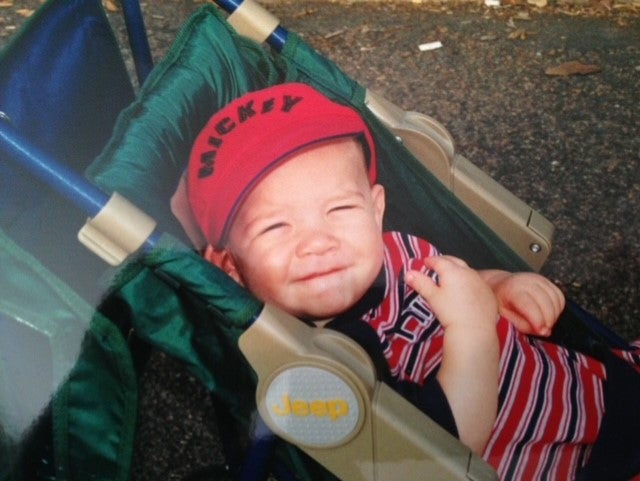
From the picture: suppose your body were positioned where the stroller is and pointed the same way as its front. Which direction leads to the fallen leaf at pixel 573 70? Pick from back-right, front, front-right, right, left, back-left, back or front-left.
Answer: left

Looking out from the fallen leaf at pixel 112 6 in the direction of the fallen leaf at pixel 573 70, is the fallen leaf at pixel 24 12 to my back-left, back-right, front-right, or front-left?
back-right

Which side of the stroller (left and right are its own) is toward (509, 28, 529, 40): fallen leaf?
left

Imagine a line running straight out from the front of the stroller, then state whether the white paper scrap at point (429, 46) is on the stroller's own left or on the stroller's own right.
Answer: on the stroller's own left

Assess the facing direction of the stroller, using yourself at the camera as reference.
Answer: facing the viewer and to the right of the viewer

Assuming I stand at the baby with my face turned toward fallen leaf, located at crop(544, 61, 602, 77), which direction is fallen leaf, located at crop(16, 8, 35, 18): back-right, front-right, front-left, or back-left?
front-left

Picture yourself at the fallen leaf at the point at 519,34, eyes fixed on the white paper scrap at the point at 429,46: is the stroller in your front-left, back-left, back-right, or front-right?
front-left

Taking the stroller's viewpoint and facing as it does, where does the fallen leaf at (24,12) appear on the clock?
The fallen leaf is roughly at 7 o'clock from the stroller.

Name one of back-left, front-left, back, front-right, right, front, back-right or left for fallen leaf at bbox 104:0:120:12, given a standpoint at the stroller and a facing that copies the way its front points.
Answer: back-left
